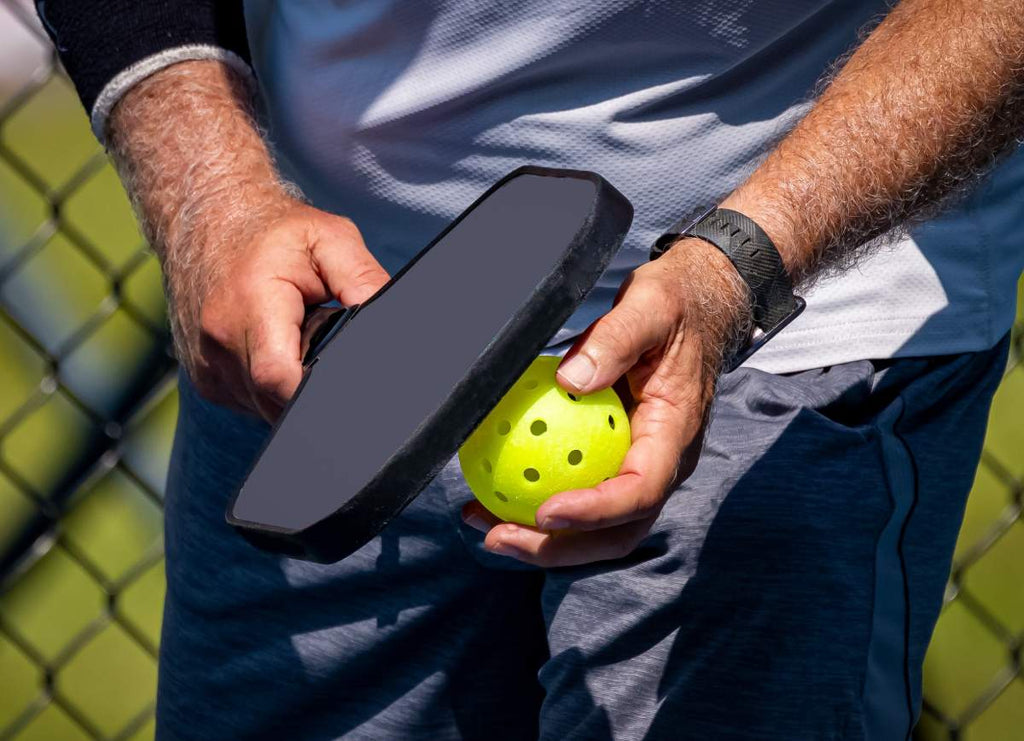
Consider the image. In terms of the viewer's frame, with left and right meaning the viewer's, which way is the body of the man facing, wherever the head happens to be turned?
facing the viewer
